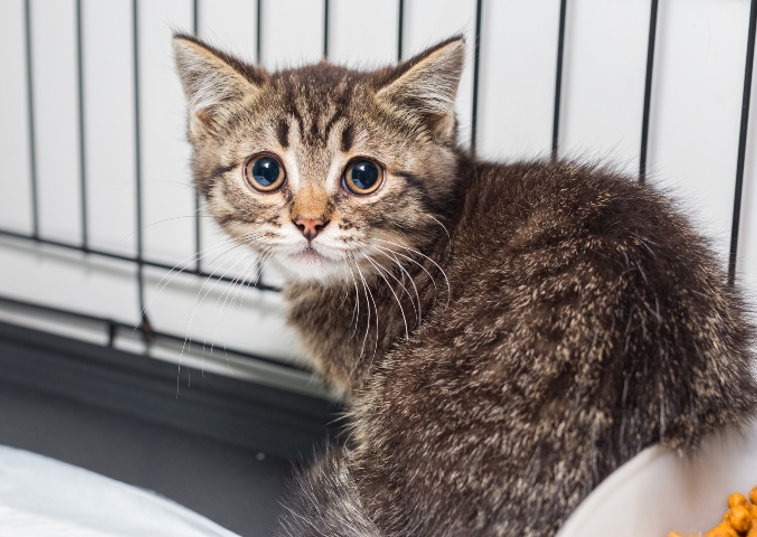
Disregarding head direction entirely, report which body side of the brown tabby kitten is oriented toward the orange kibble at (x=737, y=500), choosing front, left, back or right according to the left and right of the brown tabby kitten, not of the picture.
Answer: back

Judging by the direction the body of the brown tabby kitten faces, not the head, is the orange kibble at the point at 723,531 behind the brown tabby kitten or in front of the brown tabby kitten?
behind

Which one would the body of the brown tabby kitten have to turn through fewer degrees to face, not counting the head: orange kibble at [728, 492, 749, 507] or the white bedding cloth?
the white bedding cloth

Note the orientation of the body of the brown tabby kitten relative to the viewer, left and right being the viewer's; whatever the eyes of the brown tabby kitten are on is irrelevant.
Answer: facing to the left of the viewer

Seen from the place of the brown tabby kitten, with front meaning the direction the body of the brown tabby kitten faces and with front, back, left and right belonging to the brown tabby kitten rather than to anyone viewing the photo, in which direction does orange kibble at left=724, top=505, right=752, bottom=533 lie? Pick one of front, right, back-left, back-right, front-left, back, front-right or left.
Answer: back
